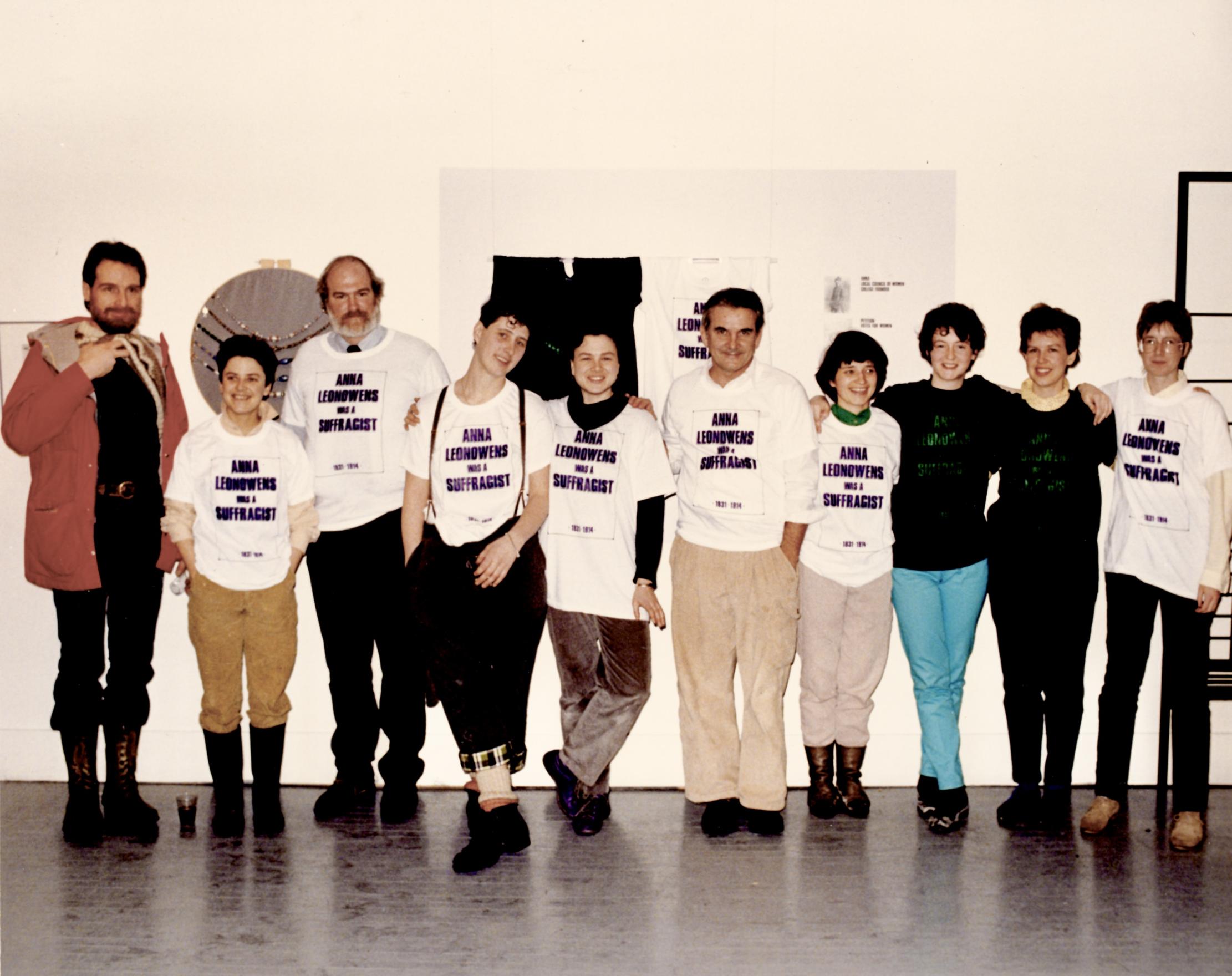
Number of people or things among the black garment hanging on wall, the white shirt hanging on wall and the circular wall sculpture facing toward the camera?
3

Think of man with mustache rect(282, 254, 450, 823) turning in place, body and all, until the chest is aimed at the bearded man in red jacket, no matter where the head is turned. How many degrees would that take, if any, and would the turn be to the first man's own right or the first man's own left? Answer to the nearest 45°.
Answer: approximately 90° to the first man's own right

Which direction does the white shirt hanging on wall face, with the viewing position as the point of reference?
facing the viewer

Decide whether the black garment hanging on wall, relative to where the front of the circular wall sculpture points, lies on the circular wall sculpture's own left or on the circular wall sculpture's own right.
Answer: on the circular wall sculpture's own left

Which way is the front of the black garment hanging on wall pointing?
toward the camera
